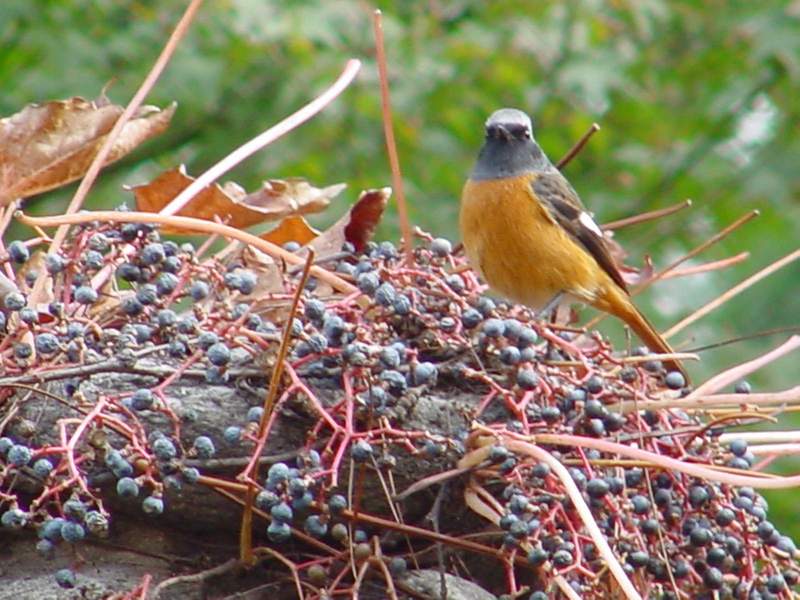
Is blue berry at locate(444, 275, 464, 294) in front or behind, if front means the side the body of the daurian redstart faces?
in front

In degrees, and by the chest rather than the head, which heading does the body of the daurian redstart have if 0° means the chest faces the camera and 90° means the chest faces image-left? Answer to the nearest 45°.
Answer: approximately 45°
